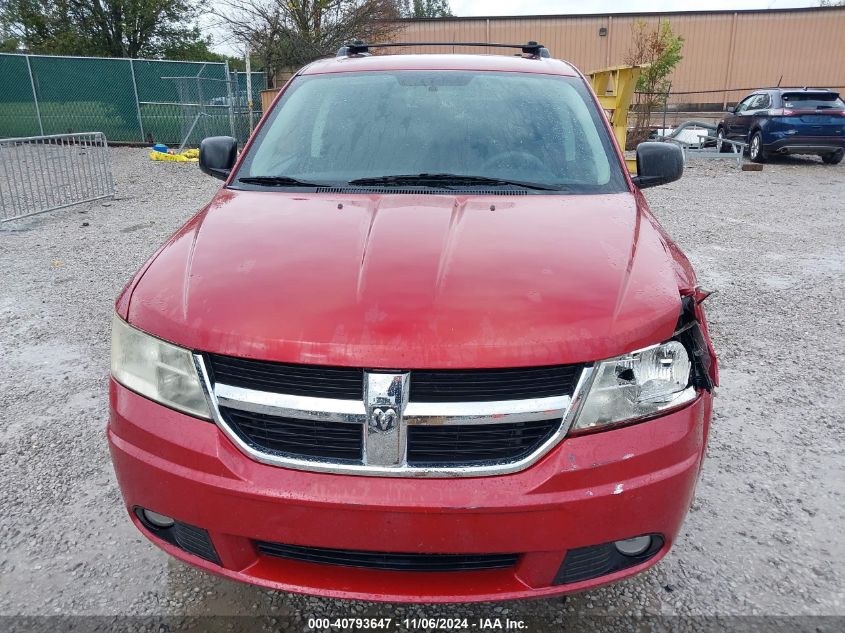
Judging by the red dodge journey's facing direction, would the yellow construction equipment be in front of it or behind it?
behind

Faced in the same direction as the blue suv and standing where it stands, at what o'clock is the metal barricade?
The metal barricade is roughly at 9 o'clock from the blue suv.

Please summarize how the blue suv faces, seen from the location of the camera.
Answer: facing away from the viewer and to the left of the viewer

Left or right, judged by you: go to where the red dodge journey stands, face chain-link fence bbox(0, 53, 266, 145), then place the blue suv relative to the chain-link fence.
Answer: right

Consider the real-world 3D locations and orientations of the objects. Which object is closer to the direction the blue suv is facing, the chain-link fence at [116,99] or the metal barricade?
the chain-link fence

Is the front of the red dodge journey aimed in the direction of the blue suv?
no

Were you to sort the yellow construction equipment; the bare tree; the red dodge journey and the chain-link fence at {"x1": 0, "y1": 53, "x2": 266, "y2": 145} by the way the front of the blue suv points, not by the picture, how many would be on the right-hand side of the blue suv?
0

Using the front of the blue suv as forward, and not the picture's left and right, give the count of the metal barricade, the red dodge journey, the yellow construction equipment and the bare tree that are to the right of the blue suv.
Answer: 0

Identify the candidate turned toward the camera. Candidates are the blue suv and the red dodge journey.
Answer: the red dodge journey

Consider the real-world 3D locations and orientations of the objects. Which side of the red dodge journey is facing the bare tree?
back

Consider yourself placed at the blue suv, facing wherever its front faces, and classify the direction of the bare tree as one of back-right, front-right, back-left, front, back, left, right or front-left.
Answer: front-left

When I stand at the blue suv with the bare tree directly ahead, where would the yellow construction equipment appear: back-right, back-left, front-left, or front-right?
front-left

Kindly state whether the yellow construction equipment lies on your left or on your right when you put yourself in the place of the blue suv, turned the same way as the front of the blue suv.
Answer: on your left

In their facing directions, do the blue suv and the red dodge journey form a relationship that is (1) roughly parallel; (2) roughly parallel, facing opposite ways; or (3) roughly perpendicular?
roughly parallel, facing opposite ways

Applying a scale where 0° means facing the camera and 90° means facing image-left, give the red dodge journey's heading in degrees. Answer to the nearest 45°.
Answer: approximately 0°

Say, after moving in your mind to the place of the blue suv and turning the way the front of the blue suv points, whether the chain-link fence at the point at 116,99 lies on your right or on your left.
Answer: on your left

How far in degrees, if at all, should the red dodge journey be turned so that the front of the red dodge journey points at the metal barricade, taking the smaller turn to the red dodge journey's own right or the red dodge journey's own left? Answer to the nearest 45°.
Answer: approximately 135° to the red dodge journey's own right

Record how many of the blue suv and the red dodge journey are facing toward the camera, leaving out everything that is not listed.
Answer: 1

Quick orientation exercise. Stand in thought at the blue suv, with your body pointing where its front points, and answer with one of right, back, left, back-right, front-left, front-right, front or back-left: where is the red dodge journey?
back-left
